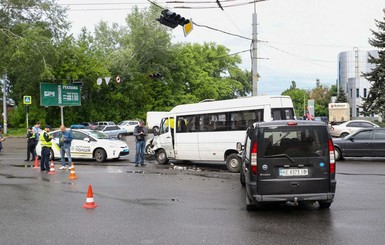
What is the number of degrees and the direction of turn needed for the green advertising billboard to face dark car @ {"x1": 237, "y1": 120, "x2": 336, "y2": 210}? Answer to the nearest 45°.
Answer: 0° — it already faces it

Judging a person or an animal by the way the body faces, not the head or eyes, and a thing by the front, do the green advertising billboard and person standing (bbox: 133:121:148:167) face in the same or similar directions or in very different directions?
same or similar directions

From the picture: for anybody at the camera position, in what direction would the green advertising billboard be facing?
facing the viewer

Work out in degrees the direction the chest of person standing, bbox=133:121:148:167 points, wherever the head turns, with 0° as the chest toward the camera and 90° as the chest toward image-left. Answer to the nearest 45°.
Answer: approximately 0°

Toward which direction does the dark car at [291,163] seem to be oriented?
away from the camera

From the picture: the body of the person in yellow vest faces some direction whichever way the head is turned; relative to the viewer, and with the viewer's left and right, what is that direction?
facing to the right of the viewer

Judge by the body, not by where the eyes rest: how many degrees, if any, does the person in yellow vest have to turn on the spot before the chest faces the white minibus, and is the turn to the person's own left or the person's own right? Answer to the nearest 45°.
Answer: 0° — they already face it

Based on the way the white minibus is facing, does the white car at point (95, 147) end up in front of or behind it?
in front

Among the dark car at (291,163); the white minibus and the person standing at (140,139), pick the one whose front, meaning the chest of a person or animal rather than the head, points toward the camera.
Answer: the person standing

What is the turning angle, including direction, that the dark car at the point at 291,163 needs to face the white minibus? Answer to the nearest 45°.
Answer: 0° — it already faces it

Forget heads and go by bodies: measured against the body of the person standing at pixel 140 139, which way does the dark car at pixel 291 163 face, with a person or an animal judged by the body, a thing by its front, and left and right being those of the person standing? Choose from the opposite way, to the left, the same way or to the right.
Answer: the opposite way

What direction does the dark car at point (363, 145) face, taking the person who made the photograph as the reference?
facing to the left of the viewer

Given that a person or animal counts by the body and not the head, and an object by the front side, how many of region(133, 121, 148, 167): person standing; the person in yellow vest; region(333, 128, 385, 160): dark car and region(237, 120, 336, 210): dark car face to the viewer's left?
1

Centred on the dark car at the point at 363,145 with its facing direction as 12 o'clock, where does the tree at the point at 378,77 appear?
The tree is roughly at 3 o'clock from the dark car.

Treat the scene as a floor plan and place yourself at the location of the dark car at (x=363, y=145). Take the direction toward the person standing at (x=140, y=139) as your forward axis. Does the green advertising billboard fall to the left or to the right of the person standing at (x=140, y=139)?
right
